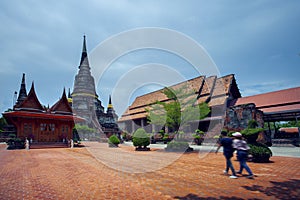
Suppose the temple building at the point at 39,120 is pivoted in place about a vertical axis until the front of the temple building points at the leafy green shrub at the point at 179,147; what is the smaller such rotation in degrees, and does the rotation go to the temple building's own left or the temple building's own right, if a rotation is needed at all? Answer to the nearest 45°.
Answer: approximately 45° to the temple building's own left

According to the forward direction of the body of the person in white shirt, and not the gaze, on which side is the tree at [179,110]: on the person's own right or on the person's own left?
on the person's own right

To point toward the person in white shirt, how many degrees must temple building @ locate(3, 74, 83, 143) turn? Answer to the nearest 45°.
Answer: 0° — it already faces them

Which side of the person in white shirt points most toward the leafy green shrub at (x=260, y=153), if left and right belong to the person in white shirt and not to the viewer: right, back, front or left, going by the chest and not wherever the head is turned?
right

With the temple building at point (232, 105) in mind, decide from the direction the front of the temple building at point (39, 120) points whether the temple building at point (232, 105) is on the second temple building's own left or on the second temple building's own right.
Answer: on the second temple building's own left

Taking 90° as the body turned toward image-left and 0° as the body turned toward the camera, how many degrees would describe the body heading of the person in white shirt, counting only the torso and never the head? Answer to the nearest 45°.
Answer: approximately 90°

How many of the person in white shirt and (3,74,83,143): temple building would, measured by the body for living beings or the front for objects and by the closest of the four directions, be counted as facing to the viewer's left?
1

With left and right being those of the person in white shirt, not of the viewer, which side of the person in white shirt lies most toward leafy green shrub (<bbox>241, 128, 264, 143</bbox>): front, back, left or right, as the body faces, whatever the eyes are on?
right

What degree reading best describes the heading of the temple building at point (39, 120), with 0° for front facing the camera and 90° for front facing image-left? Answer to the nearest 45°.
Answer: approximately 0°
